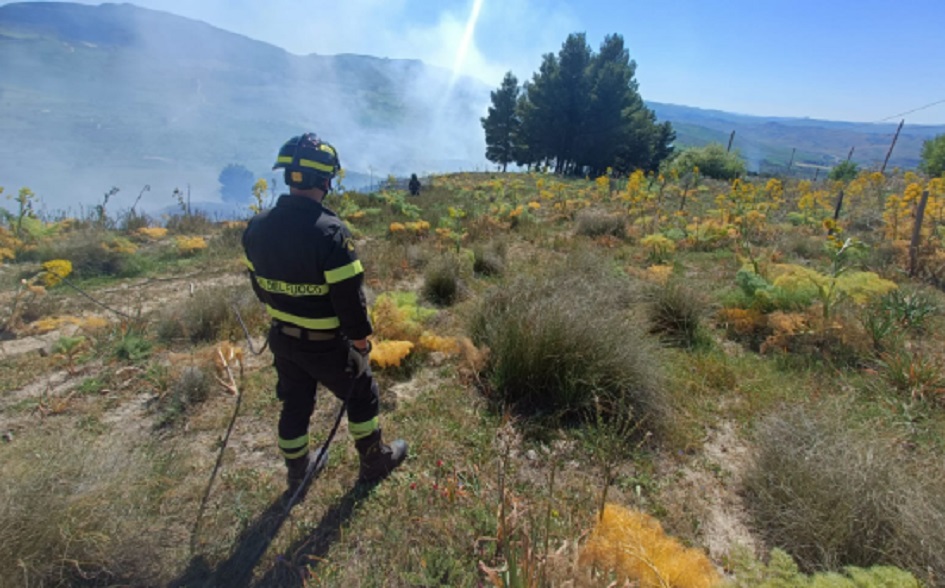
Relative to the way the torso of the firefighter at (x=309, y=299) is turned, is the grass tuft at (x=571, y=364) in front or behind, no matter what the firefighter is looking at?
in front

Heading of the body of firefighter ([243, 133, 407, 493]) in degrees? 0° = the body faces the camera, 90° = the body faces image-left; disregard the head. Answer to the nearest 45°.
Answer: approximately 225°

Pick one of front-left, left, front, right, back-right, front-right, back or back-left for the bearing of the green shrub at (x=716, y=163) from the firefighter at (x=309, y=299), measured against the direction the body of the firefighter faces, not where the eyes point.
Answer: front

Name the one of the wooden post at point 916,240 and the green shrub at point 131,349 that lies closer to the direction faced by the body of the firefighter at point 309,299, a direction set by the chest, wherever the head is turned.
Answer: the wooden post

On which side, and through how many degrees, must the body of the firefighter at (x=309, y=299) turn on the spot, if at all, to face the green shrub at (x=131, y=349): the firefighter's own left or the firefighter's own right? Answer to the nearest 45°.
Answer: approximately 90° to the firefighter's own left

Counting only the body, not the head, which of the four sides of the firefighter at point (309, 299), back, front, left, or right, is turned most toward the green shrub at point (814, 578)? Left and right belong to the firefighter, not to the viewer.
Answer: right

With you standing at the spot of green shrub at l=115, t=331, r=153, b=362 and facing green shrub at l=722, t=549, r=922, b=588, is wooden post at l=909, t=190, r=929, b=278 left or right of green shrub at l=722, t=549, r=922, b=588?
left

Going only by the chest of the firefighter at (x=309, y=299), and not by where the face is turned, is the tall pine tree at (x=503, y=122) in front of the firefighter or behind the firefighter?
in front

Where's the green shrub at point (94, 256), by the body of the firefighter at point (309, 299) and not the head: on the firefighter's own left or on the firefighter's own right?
on the firefighter's own left

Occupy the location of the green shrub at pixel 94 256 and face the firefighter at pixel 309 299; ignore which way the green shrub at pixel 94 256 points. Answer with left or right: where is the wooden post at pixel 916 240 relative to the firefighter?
left

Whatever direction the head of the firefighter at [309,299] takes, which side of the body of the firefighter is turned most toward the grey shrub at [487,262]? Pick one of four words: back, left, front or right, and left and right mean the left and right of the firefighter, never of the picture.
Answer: front
